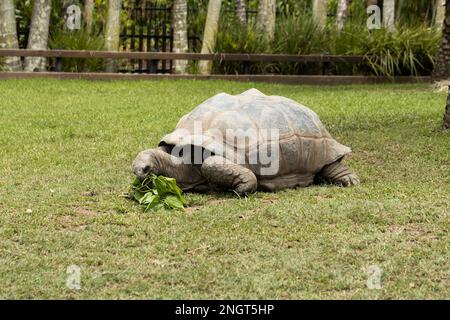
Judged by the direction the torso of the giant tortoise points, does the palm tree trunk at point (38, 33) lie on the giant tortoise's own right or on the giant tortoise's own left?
on the giant tortoise's own right

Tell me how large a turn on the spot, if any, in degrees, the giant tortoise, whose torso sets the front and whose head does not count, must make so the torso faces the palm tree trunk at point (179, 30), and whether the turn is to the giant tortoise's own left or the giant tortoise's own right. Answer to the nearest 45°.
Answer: approximately 90° to the giant tortoise's own right

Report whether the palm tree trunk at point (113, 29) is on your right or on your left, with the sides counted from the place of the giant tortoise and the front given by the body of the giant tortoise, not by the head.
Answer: on your right

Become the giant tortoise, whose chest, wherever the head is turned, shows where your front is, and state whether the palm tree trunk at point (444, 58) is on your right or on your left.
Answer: on your right

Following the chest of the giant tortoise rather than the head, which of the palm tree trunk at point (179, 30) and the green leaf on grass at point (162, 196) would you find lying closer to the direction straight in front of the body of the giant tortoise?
the green leaf on grass

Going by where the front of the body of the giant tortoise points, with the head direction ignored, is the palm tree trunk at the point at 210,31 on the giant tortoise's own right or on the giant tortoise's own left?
on the giant tortoise's own right

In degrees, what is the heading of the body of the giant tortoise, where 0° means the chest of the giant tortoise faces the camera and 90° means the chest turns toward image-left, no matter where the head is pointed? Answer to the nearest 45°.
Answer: approximately 90°

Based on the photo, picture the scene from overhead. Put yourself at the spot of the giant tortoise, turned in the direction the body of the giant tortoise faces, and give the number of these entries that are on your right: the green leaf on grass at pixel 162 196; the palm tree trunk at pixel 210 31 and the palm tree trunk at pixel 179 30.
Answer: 2

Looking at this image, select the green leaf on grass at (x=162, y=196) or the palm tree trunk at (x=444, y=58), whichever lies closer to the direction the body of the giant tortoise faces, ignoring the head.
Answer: the green leaf on grass
